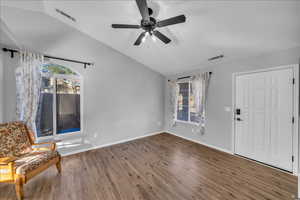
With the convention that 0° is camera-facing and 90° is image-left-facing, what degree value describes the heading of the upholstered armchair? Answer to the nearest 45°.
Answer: approximately 315°

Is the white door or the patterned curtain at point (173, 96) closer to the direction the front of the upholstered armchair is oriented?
the white door

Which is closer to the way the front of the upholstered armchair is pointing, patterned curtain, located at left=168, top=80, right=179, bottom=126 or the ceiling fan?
the ceiling fan

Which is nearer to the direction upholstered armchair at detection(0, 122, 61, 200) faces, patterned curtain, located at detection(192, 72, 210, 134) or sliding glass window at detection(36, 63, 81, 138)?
the patterned curtain

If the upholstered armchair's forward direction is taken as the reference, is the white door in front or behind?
in front

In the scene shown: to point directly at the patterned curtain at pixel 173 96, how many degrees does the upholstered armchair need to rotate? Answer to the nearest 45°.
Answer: approximately 45° to its left

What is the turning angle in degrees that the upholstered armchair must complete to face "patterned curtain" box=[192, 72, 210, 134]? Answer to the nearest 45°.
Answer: approximately 45° to its left

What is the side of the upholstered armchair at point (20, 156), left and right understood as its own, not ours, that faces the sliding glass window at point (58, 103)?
left
